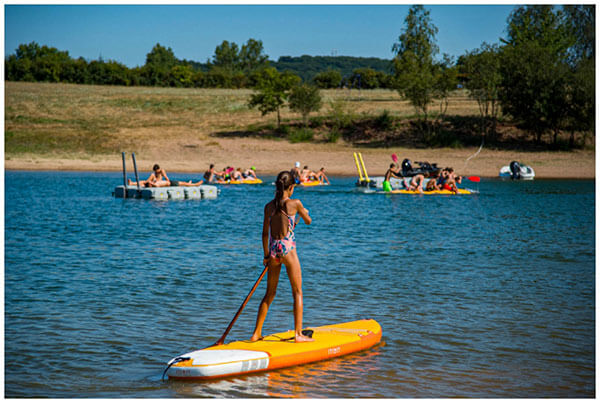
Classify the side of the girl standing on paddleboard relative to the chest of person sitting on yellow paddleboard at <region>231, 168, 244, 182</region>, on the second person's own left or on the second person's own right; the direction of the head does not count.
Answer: on the second person's own left

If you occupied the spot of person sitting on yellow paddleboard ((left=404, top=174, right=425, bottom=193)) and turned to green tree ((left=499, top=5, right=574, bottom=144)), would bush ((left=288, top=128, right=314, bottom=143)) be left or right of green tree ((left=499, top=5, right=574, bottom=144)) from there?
left

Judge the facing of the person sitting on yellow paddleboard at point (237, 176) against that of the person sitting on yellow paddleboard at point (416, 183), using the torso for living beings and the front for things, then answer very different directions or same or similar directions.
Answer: same or similar directions

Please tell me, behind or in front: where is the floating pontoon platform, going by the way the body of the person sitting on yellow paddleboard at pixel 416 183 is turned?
in front
